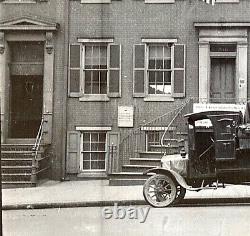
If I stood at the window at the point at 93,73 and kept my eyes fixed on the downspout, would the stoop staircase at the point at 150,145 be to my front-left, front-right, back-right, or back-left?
back-left

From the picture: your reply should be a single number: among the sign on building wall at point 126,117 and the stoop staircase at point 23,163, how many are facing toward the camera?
2

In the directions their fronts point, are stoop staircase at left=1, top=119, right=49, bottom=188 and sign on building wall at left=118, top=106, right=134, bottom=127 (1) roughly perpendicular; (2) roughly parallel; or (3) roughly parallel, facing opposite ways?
roughly parallel

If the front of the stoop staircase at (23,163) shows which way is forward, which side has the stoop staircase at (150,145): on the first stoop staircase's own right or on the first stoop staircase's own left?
on the first stoop staircase's own left

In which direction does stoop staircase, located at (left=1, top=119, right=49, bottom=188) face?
toward the camera

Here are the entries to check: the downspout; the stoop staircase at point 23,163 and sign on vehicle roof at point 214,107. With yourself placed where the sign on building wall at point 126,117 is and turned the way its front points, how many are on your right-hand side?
2

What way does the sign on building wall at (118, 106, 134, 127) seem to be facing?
toward the camera

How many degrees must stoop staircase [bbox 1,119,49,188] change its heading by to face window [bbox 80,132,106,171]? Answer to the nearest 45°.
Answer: approximately 45° to its left
